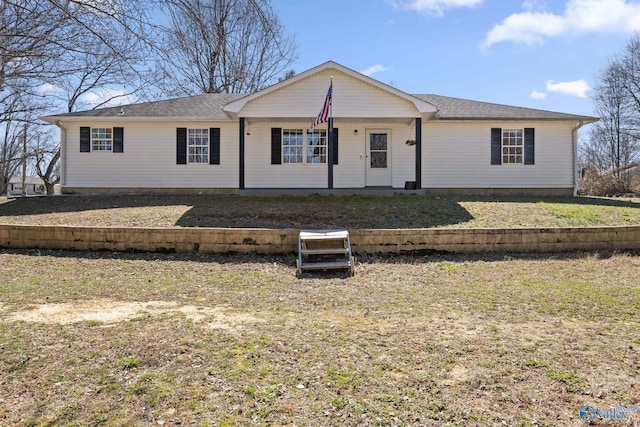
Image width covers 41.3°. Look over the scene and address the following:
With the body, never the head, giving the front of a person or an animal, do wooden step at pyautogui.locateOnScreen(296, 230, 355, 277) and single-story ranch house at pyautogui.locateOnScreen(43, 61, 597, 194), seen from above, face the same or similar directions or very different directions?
same or similar directions

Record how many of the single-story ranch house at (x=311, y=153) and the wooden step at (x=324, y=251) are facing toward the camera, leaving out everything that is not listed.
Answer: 2

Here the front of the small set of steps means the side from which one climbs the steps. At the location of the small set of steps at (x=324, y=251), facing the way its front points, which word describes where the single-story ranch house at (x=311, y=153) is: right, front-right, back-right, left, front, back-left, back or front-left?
back

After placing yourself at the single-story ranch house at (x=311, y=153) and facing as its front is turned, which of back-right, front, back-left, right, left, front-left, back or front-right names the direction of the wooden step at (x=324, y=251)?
front

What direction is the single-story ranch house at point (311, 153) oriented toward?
toward the camera

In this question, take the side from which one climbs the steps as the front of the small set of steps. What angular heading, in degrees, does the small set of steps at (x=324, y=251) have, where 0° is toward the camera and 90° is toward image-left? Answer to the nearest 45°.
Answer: approximately 0°

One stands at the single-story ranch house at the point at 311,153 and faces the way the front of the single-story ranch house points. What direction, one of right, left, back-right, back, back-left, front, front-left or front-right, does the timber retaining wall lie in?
front

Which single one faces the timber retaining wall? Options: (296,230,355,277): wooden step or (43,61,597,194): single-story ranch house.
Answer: the single-story ranch house
